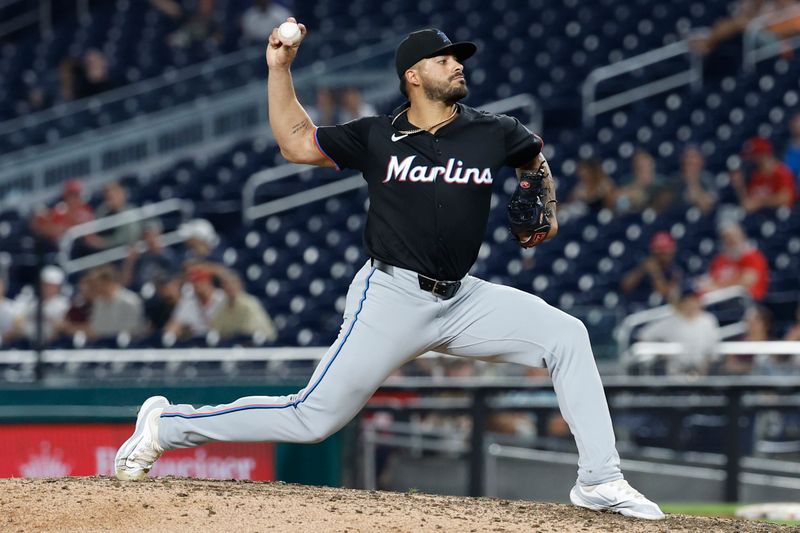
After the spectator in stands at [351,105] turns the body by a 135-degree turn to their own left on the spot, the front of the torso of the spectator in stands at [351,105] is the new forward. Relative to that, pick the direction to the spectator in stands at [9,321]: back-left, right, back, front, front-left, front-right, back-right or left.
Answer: back

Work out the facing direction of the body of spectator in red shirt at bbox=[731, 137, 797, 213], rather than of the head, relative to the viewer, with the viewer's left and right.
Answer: facing the viewer and to the left of the viewer

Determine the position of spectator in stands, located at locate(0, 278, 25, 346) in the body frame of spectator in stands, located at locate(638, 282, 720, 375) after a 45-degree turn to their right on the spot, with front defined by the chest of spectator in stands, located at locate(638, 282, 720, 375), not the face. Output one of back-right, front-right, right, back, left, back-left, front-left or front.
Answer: front-right

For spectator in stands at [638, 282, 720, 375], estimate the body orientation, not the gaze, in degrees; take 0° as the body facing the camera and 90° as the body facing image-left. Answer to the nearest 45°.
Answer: approximately 0°

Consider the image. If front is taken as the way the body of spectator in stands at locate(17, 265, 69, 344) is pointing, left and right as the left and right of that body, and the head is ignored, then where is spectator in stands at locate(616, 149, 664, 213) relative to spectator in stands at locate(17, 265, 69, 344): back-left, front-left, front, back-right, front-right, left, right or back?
left
